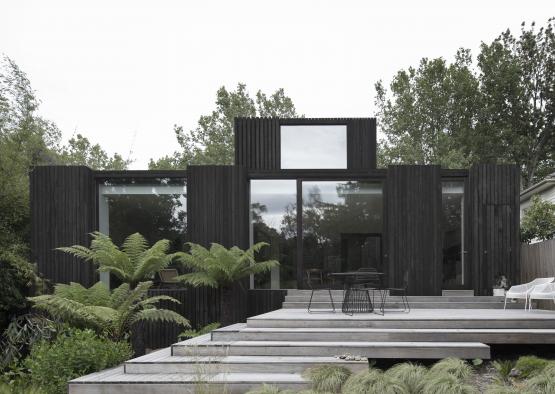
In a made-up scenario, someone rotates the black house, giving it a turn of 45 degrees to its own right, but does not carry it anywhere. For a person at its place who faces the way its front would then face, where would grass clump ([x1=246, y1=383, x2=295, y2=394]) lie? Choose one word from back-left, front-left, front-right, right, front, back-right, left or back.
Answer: front-left

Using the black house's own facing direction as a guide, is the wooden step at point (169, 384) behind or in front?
in front

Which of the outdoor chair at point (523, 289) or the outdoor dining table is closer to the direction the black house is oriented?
the outdoor dining table

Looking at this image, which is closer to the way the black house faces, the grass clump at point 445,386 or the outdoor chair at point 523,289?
the grass clump

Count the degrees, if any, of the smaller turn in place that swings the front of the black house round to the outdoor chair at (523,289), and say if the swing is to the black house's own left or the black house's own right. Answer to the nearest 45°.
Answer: approximately 45° to the black house's own left

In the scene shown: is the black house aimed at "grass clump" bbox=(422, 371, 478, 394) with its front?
yes

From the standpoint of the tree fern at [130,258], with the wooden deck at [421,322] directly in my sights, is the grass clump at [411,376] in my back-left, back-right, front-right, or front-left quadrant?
front-right

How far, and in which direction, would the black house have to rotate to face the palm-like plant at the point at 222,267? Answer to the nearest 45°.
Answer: approximately 45° to its right

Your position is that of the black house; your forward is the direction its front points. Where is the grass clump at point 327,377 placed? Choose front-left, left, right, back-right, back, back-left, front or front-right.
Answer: front

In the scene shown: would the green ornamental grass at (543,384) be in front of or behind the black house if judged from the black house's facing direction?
in front

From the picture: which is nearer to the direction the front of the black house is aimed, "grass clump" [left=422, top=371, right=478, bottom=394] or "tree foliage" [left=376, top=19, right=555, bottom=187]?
the grass clump

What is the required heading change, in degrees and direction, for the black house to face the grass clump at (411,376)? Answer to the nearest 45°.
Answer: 0° — it already faces it

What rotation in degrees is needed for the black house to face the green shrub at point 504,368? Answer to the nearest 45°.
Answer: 0° — it already faces it

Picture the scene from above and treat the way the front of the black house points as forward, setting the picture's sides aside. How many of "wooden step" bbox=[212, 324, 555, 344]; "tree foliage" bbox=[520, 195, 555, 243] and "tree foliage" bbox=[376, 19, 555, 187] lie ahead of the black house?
1

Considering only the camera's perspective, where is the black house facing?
facing the viewer

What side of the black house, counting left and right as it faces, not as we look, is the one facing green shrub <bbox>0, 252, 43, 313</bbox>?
right
